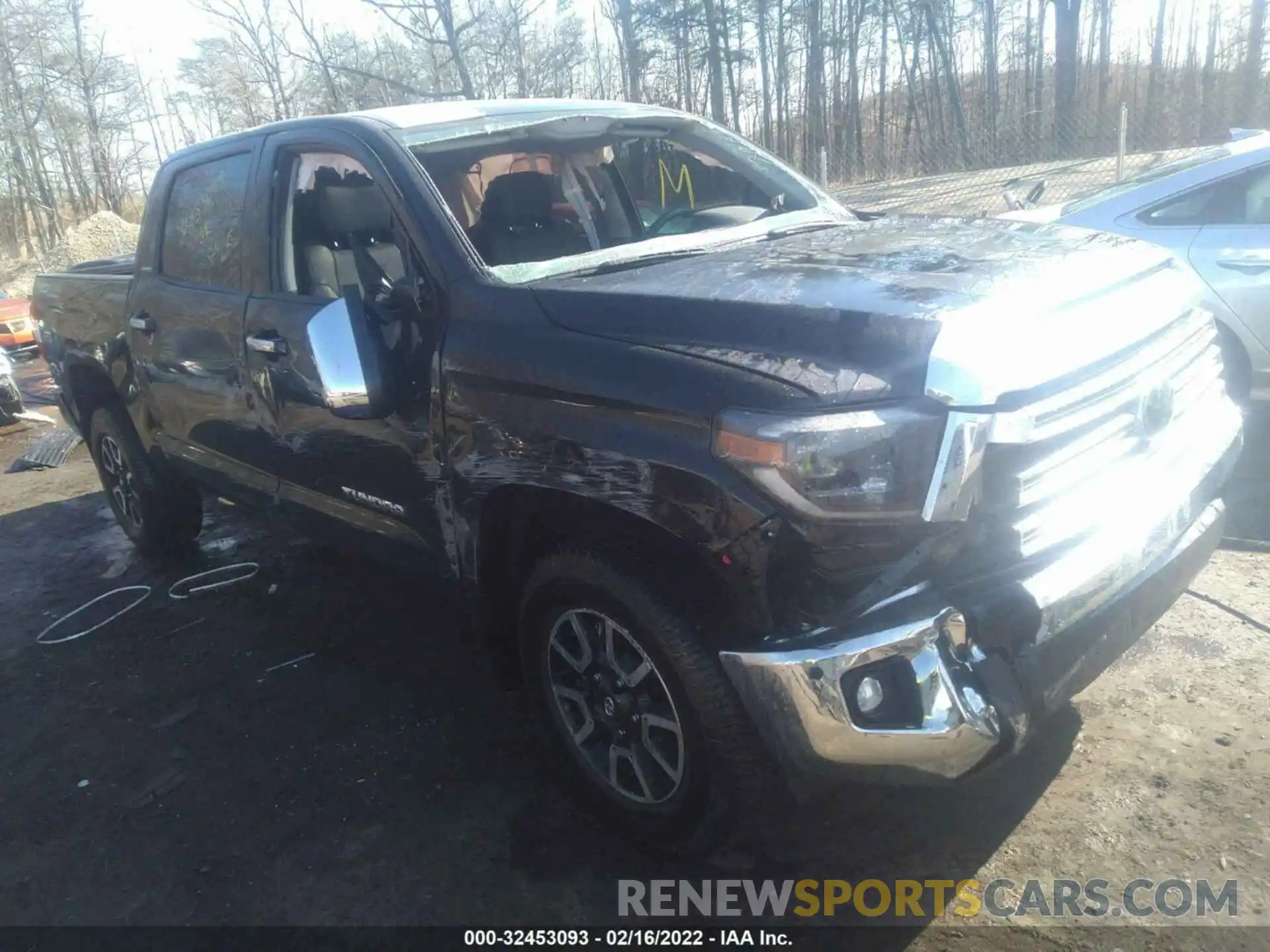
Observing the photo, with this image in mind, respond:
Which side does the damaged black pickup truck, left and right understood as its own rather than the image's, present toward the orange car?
back

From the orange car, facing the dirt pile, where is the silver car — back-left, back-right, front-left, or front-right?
back-right

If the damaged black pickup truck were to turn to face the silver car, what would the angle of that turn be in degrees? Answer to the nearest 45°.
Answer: approximately 90° to its left

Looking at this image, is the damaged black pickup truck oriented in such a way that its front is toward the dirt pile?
no

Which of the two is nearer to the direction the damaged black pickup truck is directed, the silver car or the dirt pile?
the silver car

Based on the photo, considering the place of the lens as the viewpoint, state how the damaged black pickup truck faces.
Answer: facing the viewer and to the right of the viewer
